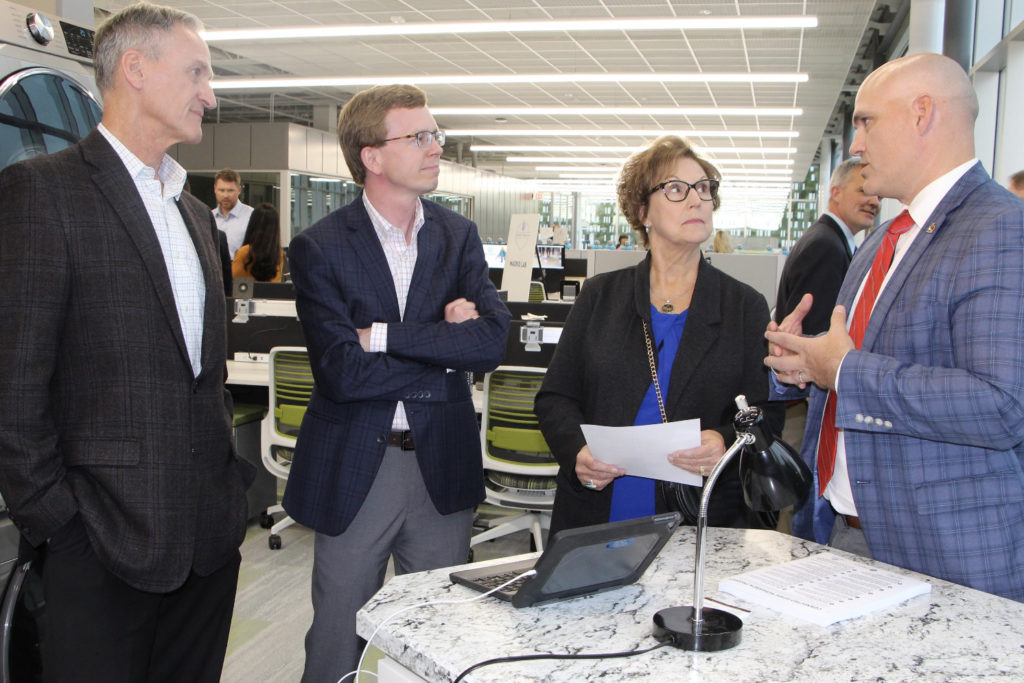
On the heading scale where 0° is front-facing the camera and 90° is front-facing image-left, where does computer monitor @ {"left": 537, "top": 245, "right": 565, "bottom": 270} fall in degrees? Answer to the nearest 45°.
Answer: approximately 0°

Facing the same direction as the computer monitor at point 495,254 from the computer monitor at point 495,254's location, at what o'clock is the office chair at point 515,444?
The office chair is roughly at 12 o'clock from the computer monitor.

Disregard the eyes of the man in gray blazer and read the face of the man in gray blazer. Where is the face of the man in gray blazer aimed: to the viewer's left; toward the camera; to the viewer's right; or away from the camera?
to the viewer's right

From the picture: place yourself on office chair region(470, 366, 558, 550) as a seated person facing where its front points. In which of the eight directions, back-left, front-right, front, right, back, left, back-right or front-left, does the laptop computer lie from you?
back

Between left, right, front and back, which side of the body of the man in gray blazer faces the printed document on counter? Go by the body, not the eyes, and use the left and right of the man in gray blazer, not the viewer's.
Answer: front

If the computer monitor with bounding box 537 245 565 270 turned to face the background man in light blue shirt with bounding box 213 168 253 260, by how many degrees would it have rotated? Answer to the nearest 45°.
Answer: approximately 45° to its right

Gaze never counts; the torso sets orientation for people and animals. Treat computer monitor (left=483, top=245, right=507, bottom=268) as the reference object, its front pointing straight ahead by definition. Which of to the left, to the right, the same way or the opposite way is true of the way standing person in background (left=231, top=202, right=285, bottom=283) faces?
the opposite way
